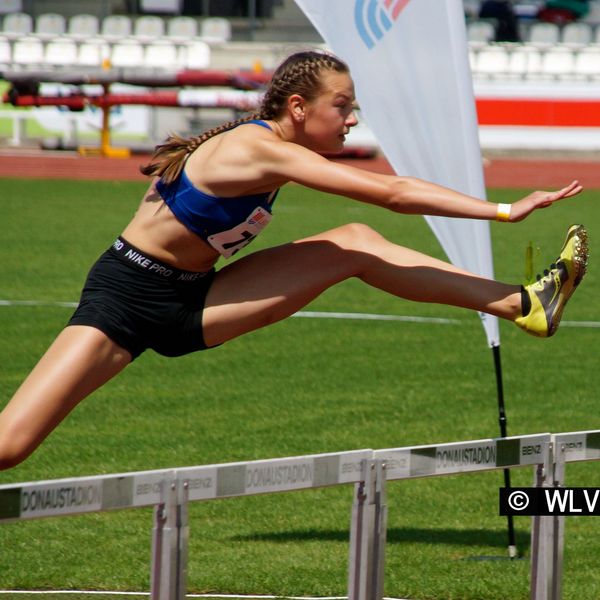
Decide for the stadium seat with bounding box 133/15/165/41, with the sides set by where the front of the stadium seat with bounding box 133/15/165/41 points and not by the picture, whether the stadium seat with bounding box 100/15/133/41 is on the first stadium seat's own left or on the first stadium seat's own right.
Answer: on the first stadium seat's own right

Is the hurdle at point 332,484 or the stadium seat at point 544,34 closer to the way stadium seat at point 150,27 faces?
the hurdle

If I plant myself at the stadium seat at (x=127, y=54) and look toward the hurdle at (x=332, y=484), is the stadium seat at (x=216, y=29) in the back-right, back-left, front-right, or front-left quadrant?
back-left

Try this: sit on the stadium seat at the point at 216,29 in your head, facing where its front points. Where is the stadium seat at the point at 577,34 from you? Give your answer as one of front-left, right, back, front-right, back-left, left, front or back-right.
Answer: left

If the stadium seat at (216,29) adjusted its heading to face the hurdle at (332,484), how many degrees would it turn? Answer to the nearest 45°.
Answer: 0° — it already faces it

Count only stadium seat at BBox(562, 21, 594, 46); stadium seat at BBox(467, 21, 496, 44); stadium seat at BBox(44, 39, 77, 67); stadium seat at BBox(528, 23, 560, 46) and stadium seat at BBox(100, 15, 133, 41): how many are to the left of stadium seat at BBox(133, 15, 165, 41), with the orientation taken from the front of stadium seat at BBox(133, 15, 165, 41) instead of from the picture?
3

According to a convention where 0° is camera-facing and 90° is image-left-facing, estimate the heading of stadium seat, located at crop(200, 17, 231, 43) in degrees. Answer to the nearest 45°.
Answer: approximately 0°

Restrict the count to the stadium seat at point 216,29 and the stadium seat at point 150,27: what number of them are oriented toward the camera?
2
